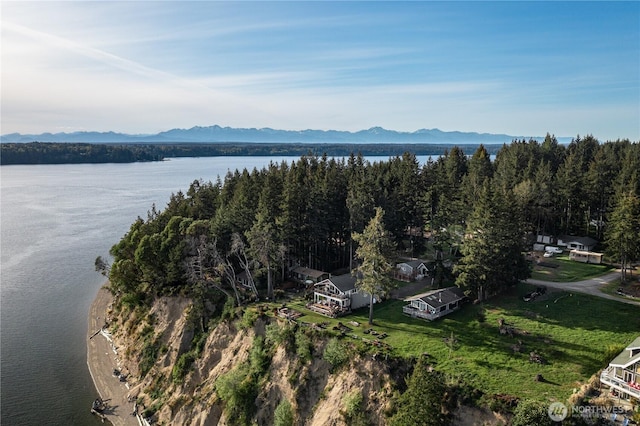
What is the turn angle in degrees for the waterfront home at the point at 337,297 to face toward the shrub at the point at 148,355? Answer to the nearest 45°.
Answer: approximately 45° to its right

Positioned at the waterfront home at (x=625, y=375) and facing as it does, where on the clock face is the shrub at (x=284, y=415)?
The shrub is roughly at 1 o'clock from the waterfront home.

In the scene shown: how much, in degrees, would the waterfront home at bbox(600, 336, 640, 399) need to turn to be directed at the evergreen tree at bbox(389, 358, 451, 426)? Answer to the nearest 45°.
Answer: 0° — it already faces it

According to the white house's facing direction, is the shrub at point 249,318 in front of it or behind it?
in front

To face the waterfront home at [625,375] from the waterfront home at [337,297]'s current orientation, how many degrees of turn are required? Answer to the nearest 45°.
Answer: approximately 90° to its left

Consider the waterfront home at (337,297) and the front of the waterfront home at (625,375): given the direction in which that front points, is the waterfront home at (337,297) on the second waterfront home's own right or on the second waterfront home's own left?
on the second waterfront home's own right

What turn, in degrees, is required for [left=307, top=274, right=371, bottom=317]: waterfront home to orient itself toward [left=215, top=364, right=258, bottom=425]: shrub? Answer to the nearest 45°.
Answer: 0° — it already faces it

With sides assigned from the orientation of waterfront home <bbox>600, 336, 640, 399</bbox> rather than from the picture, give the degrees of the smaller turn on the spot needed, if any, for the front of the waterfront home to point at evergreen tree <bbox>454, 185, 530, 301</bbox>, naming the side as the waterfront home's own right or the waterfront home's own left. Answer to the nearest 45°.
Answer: approximately 90° to the waterfront home's own right

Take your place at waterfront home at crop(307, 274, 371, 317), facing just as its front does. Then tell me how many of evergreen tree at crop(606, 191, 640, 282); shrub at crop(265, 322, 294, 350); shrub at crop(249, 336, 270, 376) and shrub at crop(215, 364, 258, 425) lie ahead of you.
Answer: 3

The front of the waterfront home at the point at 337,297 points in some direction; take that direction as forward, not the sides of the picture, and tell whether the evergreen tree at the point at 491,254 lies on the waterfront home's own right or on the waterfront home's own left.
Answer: on the waterfront home's own left

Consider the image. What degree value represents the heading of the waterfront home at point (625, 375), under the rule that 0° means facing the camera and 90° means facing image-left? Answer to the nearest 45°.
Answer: approximately 45°

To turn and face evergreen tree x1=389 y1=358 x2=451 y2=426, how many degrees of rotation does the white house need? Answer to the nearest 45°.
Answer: approximately 45° to its left

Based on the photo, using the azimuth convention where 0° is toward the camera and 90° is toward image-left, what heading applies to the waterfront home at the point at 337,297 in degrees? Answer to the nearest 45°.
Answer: approximately 45°

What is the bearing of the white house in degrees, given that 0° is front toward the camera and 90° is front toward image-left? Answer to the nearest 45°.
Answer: approximately 45°
